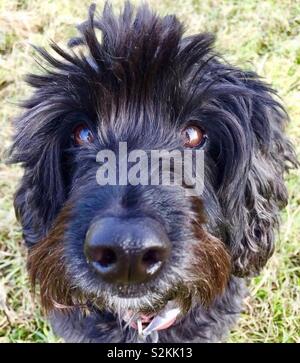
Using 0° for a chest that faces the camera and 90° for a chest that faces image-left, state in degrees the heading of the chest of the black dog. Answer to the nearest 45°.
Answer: approximately 0°
